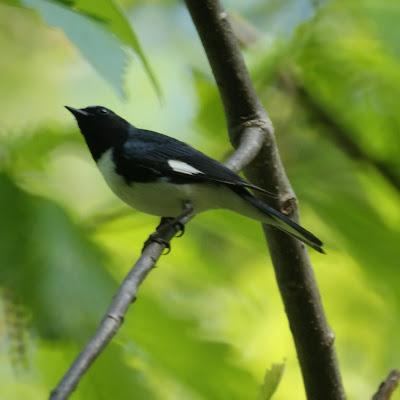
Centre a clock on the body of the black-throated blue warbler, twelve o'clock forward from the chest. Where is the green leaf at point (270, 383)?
The green leaf is roughly at 8 o'clock from the black-throated blue warbler.

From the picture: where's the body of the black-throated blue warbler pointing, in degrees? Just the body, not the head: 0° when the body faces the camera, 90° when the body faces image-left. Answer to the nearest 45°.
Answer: approximately 90°

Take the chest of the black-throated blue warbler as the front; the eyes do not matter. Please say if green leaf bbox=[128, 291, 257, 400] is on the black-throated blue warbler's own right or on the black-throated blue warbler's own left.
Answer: on the black-throated blue warbler's own right
